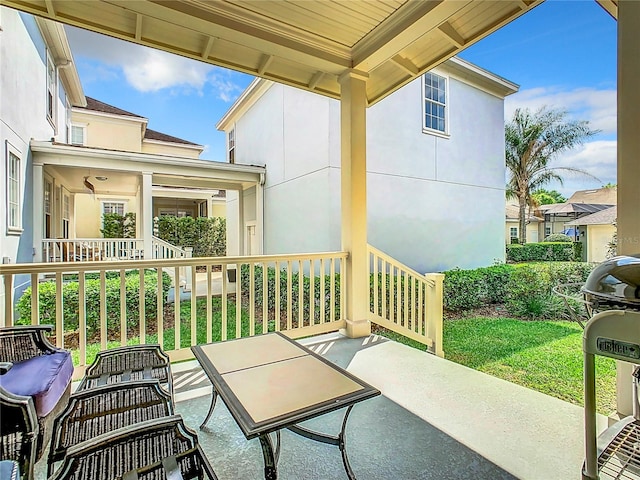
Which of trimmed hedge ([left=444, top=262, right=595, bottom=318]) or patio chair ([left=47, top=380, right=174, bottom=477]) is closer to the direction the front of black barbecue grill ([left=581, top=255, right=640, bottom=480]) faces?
the patio chair

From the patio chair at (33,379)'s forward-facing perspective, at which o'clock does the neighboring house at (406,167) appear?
The neighboring house is roughly at 10 o'clock from the patio chair.

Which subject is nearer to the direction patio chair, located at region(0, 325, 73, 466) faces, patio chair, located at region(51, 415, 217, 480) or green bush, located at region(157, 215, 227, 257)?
the patio chair

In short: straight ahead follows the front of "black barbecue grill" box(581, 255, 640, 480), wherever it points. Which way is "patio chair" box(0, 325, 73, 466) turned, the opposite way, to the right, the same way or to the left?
the opposite way

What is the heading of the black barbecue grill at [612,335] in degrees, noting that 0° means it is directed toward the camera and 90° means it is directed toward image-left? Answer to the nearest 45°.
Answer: approximately 45°

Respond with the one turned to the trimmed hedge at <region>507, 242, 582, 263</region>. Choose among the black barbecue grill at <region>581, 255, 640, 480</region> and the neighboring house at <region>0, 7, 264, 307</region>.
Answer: the neighboring house

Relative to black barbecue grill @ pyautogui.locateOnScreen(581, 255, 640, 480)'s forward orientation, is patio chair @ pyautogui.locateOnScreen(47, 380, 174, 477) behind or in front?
in front

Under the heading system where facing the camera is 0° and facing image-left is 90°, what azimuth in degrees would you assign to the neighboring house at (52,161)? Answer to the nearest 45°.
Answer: approximately 270°

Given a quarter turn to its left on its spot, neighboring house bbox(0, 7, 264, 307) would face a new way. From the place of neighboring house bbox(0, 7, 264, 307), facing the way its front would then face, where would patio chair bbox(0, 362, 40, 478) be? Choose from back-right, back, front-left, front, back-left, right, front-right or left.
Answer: back

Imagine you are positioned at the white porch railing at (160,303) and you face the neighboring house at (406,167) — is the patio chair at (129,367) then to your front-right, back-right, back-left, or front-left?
back-right

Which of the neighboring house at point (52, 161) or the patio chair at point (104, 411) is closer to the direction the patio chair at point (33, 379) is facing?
the patio chair

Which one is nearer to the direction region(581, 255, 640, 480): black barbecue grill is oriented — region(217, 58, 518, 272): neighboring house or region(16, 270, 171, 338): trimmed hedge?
the trimmed hedge

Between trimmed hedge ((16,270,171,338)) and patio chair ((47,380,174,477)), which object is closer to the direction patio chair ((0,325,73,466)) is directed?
the patio chair

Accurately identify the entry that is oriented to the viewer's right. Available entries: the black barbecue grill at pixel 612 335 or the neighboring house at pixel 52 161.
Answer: the neighboring house

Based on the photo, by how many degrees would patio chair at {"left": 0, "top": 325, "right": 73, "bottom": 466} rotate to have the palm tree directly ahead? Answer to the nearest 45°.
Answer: approximately 45° to its left
